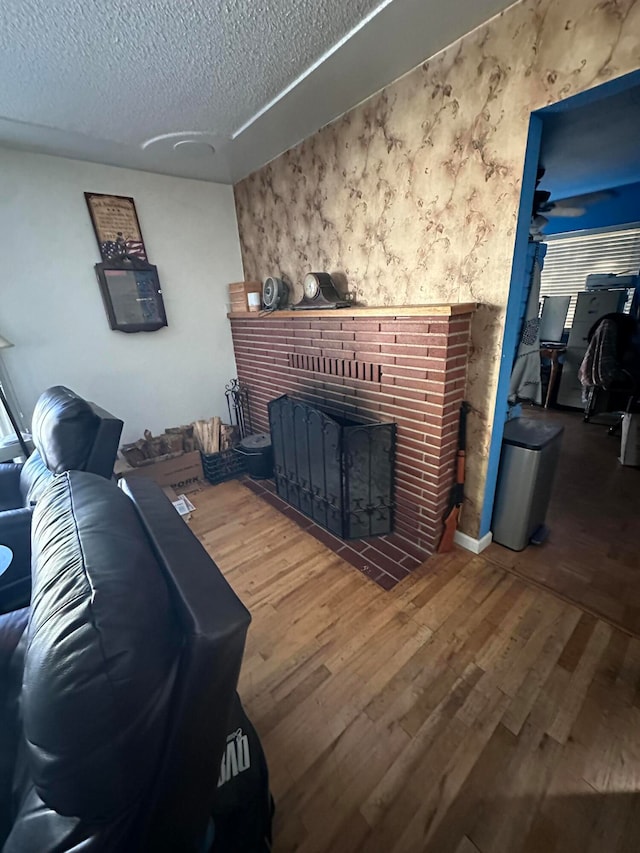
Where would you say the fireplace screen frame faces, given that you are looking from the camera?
facing the viewer and to the left of the viewer

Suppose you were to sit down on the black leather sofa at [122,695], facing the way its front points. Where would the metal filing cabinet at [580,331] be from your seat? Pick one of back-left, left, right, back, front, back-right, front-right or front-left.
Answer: back

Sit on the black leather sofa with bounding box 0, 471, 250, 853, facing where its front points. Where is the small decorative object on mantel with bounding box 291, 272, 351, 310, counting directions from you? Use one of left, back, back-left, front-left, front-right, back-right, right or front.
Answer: back-right

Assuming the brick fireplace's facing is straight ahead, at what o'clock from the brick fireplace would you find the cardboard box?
The cardboard box is roughly at 2 o'clock from the brick fireplace.

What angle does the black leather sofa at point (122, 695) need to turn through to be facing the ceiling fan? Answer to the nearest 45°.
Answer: approximately 180°

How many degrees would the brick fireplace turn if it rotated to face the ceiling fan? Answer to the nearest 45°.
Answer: approximately 180°

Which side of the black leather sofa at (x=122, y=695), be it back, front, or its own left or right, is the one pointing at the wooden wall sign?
right

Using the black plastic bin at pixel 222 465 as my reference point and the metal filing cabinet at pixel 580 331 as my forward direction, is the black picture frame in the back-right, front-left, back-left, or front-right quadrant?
back-left
